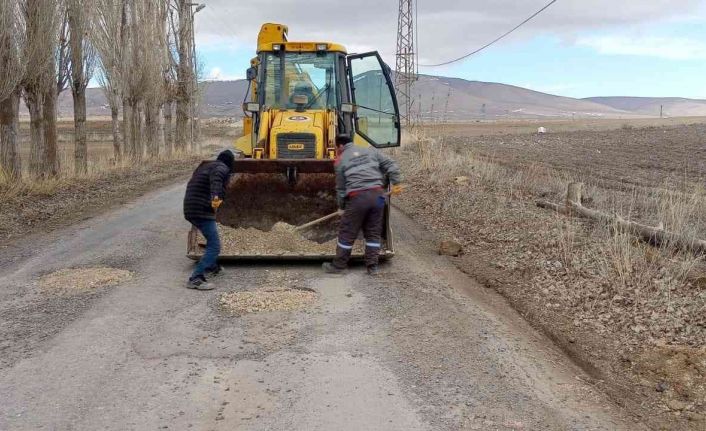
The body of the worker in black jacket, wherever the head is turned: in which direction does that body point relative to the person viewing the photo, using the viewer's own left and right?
facing away from the viewer and to the right of the viewer

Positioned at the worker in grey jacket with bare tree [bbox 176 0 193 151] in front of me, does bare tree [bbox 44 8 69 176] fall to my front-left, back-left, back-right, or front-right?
front-left

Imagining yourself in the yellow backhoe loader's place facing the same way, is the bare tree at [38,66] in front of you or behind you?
behind

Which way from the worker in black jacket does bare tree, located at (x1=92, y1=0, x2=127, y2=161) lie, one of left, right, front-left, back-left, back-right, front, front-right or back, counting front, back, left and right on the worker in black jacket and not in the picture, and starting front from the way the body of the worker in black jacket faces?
front-left

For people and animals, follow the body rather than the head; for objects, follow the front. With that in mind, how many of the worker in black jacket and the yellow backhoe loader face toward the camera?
1

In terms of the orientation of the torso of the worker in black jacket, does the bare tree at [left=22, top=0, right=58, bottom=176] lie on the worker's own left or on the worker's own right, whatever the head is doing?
on the worker's own left

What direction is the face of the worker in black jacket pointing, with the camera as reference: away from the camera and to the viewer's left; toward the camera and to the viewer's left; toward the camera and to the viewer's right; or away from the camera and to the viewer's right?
away from the camera and to the viewer's right

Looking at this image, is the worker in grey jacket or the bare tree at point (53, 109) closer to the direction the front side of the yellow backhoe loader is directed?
the worker in grey jacket

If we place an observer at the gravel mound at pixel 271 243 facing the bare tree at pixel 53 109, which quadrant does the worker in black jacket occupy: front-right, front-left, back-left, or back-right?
back-left

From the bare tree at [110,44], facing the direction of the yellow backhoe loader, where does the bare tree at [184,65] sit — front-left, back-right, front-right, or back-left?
back-left

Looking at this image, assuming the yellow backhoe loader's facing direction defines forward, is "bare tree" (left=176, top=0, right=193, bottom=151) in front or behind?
behind

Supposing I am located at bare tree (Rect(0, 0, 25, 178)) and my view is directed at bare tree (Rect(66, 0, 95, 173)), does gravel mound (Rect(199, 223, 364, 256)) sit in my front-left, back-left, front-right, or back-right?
back-right

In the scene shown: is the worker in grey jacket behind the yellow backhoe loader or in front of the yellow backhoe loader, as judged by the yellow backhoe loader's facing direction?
in front

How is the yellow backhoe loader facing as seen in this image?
toward the camera

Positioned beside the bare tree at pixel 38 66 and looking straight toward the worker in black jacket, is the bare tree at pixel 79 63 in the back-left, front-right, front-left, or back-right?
back-left

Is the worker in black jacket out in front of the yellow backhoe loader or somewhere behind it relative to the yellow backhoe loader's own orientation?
in front
